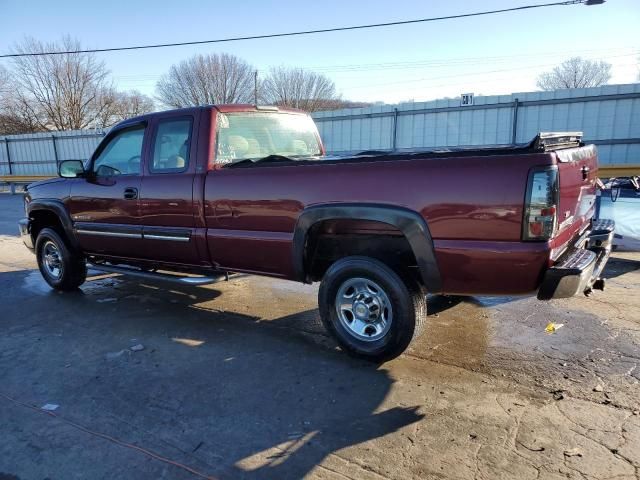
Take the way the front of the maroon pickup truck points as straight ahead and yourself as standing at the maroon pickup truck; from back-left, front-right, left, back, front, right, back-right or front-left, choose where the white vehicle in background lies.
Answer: right

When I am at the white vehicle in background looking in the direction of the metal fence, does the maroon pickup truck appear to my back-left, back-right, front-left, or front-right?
back-left

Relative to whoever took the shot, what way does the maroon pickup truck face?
facing away from the viewer and to the left of the viewer

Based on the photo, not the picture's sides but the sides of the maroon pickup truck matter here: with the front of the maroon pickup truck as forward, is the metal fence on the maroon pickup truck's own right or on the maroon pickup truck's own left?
on the maroon pickup truck's own right
